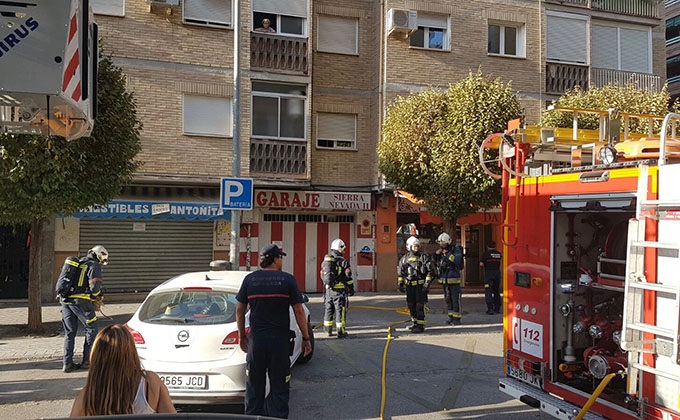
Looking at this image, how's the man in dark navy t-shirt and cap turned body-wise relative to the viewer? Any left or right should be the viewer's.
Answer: facing away from the viewer

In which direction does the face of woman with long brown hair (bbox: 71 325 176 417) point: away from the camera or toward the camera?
away from the camera

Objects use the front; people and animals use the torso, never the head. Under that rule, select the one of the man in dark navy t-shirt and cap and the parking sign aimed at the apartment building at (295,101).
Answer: the man in dark navy t-shirt and cap

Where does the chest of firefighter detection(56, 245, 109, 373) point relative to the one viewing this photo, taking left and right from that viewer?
facing away from the viewer and to the right of the viewer

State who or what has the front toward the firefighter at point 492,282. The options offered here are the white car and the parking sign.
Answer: the white car

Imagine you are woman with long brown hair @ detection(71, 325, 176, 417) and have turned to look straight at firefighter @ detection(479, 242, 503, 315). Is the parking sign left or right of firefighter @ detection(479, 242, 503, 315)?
left

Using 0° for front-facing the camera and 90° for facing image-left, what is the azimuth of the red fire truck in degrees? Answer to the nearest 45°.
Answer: approximately 225°

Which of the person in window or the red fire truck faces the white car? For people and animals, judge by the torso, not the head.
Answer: the person in window

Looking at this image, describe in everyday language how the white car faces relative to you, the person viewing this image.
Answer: facing away from the viewer and to the right of the viewer

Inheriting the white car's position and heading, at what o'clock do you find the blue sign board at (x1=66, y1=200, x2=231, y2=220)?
The blue sign board is roughly at 10 o'clock from the white car.
